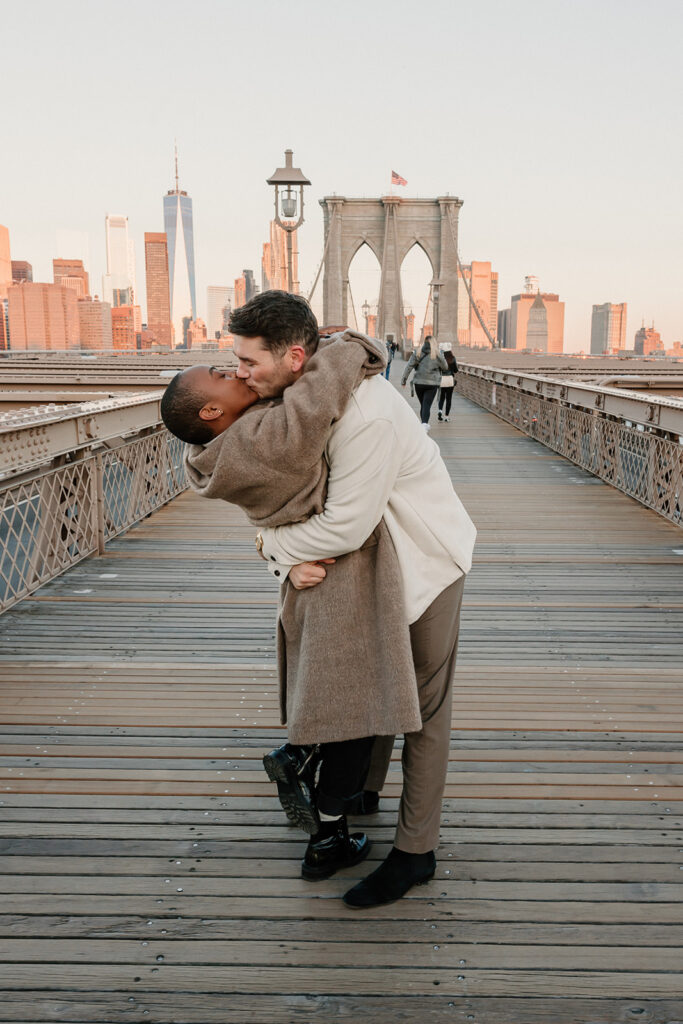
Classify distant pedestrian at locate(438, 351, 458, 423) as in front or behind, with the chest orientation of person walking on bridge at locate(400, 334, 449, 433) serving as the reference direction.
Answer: in front

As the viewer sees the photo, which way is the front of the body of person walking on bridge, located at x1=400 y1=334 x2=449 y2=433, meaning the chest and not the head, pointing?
away from the camera

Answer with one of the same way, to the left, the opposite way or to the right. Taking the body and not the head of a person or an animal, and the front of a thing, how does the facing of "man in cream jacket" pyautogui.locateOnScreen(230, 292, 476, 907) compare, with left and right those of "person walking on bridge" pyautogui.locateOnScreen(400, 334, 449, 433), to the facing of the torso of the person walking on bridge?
to the left

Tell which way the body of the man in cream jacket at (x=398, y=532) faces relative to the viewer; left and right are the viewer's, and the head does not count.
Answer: facing to the left of the viewer

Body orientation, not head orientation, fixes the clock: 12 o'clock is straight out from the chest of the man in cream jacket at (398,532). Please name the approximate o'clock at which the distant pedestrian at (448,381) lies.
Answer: The distant pedestrian is roughly at 3 o'clock from the man in cream jacket.

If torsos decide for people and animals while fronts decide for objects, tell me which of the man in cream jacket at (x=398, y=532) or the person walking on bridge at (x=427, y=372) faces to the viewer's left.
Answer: the man in cream jacket

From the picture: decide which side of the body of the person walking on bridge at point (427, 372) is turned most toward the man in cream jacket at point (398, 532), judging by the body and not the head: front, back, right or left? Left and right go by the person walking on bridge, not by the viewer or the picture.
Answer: back

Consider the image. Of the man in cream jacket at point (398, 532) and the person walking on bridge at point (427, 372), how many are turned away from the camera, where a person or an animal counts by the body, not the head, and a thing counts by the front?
1

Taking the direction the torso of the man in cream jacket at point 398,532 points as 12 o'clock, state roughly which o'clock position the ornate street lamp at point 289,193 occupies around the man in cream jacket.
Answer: The ornate street lamp is roughly at 3 o'clock from the man in cream jacket.

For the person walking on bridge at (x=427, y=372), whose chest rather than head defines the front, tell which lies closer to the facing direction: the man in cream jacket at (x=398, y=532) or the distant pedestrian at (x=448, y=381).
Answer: the distant pedestrian
